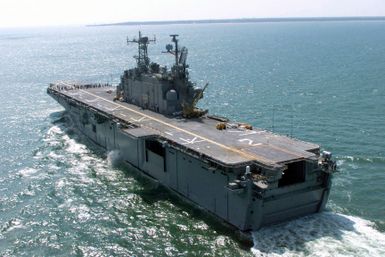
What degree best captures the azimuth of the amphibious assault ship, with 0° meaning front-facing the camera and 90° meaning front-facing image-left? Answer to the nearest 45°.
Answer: approximately 135°
